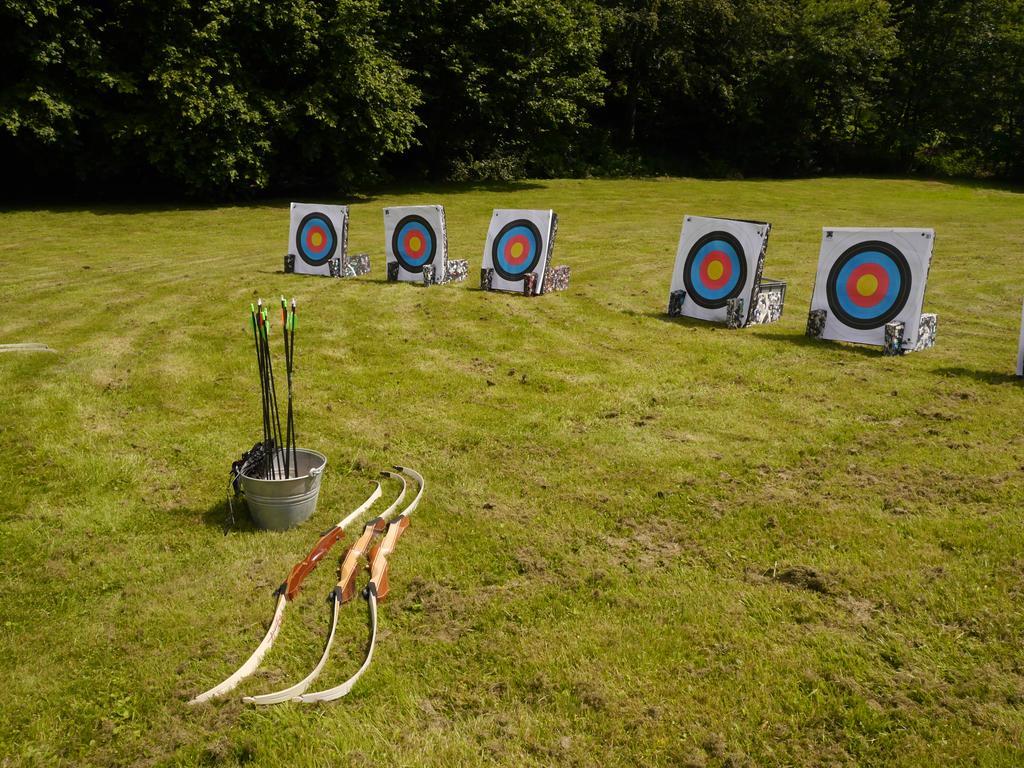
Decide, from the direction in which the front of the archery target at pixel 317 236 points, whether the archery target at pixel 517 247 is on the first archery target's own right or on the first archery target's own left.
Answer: on the first archery target's own left

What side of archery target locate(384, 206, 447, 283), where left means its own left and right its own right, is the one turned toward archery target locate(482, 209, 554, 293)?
left

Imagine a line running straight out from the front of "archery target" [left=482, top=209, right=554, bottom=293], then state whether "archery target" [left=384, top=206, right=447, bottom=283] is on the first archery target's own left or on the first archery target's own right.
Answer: on the first archery target's own right

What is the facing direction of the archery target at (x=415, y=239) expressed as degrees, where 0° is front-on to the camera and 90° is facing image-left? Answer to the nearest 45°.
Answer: approximately 45°

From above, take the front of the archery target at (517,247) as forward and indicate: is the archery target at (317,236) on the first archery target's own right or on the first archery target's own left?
on the first archery target's own right

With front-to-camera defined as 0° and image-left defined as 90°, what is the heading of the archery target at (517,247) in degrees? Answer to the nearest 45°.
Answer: approximately 45°

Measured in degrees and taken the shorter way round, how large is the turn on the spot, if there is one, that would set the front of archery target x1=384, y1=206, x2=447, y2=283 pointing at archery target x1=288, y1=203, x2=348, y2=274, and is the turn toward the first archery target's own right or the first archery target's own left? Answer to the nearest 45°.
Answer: approximately 90° to the first archery target's own right

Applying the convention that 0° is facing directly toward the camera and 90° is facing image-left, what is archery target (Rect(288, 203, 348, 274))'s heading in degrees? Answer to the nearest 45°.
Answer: approximately 45°
